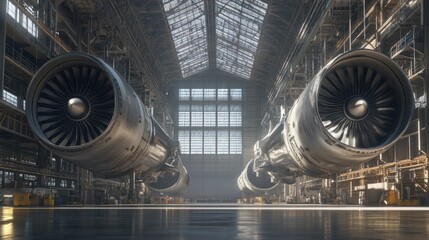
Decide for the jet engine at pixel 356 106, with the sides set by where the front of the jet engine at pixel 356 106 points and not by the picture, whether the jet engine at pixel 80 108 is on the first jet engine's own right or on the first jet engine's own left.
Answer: on the first jet engine's own right

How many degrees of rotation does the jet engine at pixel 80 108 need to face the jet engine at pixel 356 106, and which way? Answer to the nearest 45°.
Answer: approximately 135° to its left

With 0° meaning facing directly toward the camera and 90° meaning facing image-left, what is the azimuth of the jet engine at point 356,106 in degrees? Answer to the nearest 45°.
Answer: approximately 315°

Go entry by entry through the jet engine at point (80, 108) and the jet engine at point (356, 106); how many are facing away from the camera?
0

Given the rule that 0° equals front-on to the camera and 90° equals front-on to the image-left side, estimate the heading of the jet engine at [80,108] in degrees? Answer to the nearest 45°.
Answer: approximately 45°
